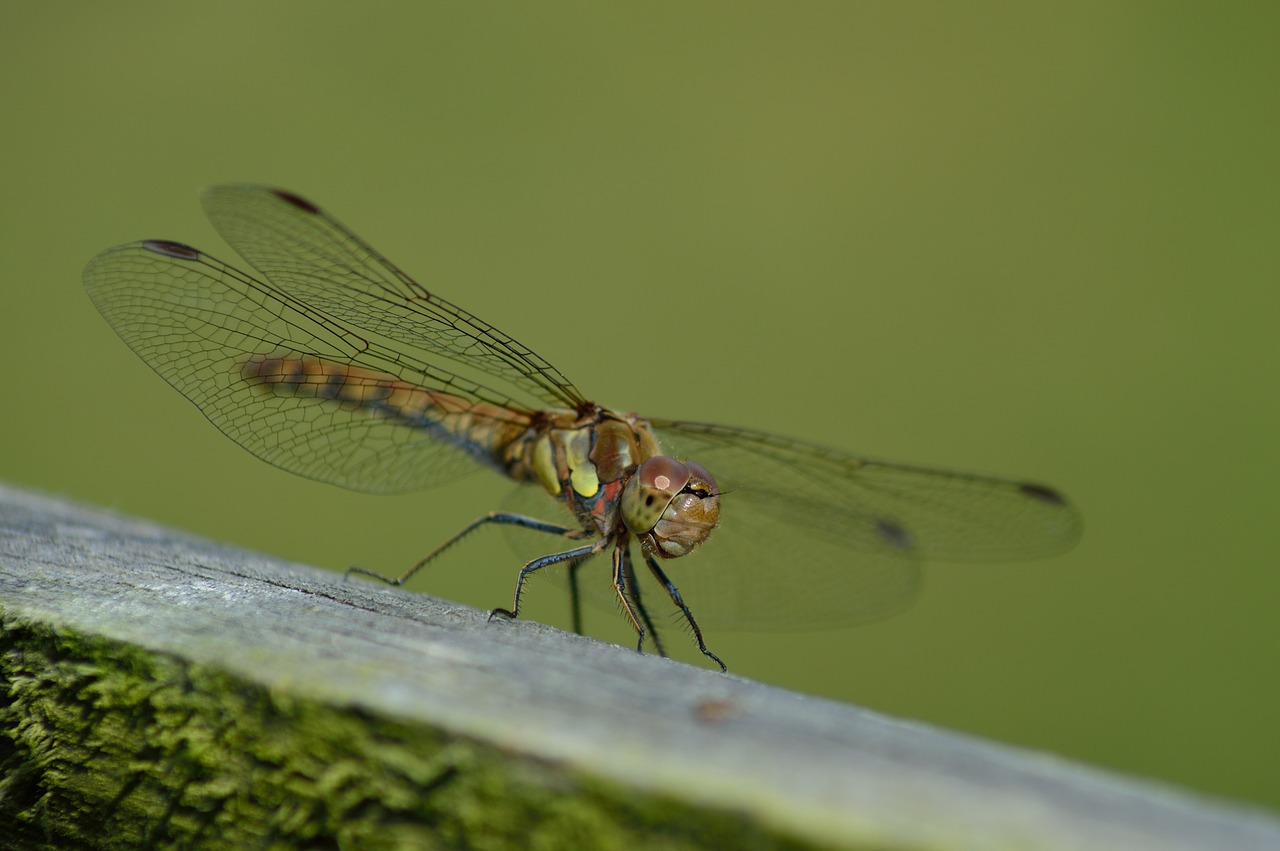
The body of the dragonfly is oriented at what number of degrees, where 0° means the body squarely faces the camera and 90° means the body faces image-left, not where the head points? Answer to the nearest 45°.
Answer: approximately 315°
